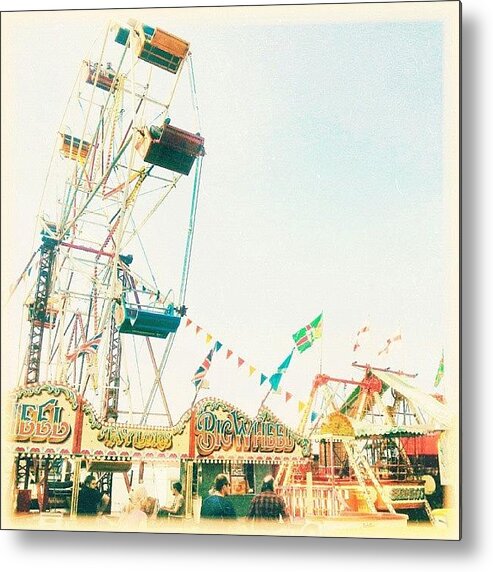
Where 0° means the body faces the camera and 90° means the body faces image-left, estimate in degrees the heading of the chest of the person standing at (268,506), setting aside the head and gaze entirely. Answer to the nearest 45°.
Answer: approximately 180°
